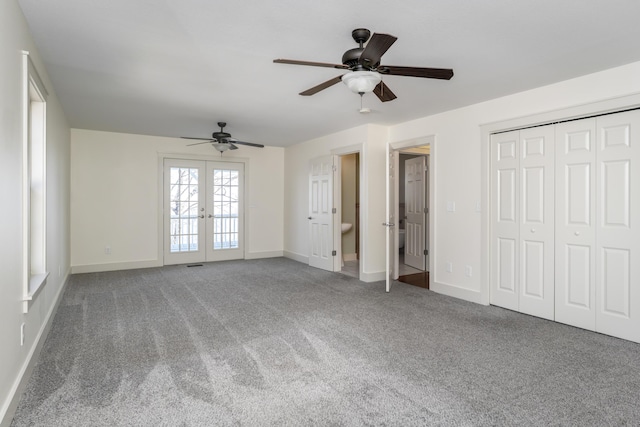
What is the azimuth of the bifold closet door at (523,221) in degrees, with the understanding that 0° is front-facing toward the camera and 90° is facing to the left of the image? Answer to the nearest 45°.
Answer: approximately 45°

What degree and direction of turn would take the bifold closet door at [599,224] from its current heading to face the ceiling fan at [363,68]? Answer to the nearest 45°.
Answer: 0° — it already faces it

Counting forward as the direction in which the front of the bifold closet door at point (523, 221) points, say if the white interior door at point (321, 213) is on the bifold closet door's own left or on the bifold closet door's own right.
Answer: on the bifold closet door's own right

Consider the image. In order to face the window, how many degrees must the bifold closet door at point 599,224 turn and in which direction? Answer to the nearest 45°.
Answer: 0° — it already faces it

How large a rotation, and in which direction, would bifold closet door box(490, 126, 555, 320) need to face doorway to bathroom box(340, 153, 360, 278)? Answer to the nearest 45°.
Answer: approximately 90° to its right

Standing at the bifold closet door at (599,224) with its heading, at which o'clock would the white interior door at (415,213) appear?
The white interior door is roughly at 3 o'clock from the bifold closet door.

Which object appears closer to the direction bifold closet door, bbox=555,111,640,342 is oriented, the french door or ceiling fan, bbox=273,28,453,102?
the ceiling fan

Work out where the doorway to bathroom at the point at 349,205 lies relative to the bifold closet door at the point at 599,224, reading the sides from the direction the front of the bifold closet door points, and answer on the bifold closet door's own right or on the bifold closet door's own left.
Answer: on the bifold closet door's own right

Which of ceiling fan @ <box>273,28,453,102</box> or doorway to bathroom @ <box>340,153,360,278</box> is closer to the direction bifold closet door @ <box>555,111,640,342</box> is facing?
the ceiling fan

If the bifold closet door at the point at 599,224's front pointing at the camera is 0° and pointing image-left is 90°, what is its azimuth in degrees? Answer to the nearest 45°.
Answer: approximately 45°
